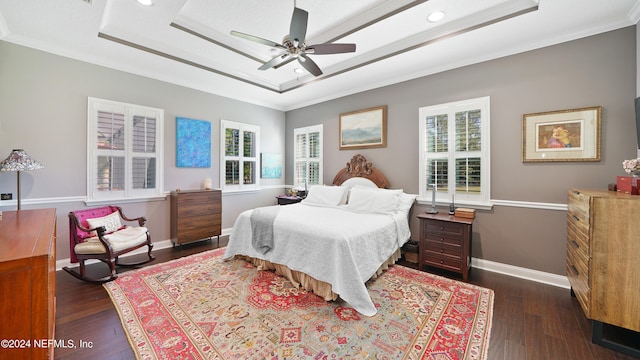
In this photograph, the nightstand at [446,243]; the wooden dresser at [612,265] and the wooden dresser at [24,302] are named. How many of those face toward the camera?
1

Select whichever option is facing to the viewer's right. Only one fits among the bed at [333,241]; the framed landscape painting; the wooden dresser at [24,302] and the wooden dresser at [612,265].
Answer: the wooden dresser at [24,302]

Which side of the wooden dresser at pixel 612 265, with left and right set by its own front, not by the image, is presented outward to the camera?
left

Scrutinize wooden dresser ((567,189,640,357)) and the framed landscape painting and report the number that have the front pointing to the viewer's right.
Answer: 0

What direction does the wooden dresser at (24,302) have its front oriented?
to the viewer's right

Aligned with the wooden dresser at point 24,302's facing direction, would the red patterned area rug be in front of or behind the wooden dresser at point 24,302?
in front

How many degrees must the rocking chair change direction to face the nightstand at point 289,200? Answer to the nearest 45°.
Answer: approximately 45° to its left

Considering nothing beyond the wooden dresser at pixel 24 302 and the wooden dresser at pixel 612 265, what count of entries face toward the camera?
0
